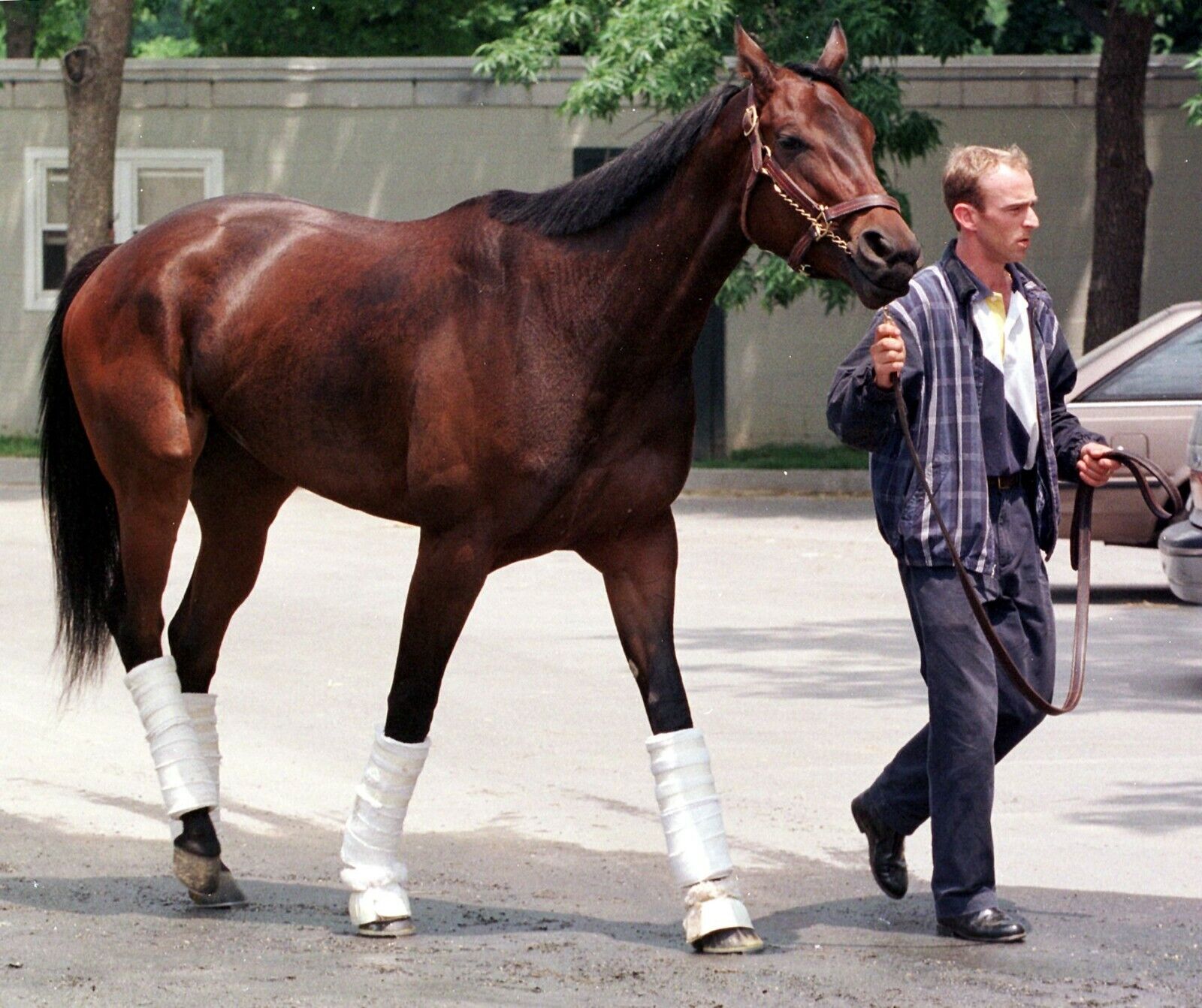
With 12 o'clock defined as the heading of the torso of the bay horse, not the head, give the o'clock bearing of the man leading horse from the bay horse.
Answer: The man leading horse is roughly at 11 o'clock from the bay horse.

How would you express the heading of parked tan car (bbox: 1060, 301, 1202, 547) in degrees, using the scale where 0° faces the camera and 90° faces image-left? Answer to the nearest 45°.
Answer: approximately 270°

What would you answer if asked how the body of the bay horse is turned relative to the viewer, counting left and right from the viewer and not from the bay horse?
facing the viewer and to the right of the viewer

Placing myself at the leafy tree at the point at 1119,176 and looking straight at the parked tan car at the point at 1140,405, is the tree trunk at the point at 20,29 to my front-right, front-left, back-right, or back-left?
back-right

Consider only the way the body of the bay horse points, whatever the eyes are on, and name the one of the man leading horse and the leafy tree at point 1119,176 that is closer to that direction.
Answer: the man leading horse

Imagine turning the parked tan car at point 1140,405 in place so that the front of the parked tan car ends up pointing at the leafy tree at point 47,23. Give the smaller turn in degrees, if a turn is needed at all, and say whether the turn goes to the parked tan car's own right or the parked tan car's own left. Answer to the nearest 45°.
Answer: approximately 135° to the parked tan car's own left

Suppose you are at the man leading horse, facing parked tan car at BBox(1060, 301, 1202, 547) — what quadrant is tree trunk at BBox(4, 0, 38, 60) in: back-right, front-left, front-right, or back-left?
front-left

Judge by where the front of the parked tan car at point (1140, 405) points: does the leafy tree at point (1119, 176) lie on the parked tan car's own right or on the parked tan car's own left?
on the parked tan car's own left

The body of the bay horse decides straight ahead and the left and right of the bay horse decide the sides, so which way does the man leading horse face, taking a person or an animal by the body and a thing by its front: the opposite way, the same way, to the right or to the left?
the same way

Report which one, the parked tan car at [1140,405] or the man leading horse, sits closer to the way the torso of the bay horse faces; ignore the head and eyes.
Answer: the man leading horse

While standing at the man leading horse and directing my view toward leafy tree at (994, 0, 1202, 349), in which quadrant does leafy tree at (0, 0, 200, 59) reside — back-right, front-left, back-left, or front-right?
front-left

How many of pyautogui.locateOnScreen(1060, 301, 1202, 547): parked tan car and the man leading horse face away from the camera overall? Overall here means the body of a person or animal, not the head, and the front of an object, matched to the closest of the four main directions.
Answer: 0

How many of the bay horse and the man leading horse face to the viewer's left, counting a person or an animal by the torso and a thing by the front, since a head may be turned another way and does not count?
0

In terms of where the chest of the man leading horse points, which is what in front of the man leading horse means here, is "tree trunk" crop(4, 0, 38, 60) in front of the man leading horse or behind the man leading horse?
behind
